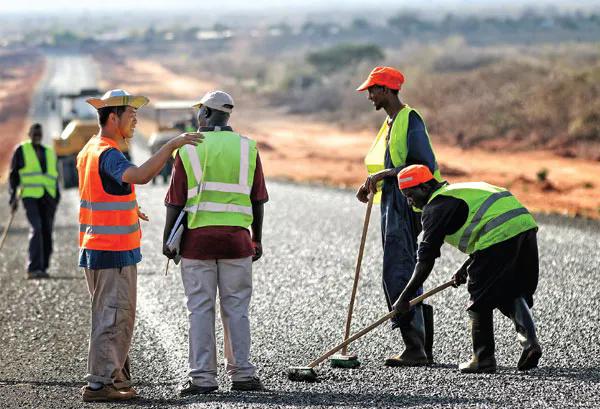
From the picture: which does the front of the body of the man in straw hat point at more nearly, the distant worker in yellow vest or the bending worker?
the bending worker

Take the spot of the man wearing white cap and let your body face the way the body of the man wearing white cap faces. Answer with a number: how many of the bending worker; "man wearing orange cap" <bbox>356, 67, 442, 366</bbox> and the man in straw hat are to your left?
1

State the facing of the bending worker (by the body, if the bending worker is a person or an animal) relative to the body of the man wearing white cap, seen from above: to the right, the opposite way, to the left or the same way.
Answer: to the left

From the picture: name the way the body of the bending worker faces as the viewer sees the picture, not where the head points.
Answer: to the viewer's left

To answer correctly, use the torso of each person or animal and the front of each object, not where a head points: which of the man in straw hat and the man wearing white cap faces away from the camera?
the man wearing white cap

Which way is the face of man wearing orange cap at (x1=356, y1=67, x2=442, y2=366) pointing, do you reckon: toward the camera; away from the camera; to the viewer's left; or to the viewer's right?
to the viewer's left

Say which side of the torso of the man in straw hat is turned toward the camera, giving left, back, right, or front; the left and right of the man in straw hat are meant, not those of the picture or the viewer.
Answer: right

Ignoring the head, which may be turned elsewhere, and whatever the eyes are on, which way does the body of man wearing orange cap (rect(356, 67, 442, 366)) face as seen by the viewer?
to the viewer's left
